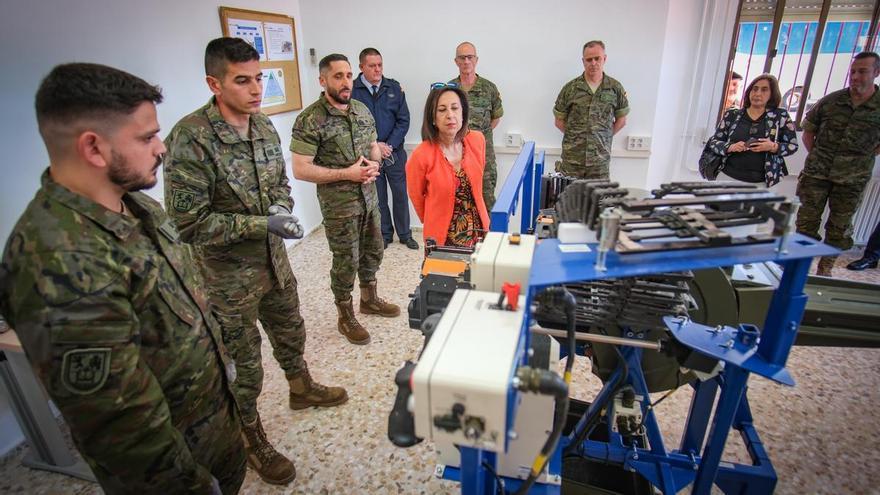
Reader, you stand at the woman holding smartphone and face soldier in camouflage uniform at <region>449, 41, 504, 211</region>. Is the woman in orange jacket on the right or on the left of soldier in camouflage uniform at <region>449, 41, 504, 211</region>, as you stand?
left

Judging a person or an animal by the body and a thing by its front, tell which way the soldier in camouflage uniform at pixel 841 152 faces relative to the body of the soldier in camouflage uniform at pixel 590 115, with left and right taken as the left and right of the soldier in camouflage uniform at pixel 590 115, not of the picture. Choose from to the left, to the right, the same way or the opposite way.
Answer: to the right

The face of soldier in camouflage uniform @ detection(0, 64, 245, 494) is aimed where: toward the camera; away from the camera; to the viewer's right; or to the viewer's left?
to the viewer's right

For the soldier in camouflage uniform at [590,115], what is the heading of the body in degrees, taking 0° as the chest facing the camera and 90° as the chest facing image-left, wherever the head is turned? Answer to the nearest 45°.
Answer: approximately 0°

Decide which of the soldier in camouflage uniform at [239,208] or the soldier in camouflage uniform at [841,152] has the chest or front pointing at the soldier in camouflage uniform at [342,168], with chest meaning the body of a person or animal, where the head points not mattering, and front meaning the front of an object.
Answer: the soldier in camouflage uniform at [841,152]

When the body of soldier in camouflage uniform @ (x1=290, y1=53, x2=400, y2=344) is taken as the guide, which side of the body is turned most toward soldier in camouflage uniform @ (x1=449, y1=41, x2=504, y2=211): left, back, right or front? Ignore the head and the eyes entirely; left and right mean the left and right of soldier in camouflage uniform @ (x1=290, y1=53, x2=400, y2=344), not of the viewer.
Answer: left

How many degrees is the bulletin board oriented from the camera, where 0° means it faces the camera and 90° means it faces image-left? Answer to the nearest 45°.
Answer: approximately 315°

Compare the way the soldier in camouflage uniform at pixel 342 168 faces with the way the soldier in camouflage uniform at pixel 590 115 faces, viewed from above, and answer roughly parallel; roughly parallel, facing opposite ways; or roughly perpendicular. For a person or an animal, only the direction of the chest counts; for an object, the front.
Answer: roughly perpendicular

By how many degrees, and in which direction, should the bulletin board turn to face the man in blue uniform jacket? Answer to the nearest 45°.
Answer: approximately 45° to its left

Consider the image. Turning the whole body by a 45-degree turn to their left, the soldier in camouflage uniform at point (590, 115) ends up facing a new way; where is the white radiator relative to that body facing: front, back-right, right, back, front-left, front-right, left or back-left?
front-left
